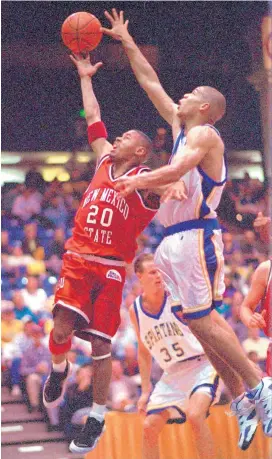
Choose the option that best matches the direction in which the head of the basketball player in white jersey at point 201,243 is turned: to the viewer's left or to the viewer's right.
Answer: to the viewer's left

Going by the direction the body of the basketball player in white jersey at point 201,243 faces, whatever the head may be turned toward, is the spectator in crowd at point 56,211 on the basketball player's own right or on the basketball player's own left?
on the basketball player's own right

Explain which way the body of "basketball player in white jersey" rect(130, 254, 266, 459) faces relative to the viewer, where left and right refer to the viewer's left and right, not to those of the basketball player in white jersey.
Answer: facing the viewer

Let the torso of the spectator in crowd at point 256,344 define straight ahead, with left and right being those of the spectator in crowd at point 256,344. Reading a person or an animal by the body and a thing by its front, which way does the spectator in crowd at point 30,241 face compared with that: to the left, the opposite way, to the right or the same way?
the same way

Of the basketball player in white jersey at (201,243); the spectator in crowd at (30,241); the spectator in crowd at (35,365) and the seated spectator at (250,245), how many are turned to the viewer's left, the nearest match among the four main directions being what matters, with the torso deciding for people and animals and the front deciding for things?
1

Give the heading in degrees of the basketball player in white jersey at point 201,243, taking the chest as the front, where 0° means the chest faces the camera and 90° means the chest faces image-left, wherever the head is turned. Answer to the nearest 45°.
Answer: approximately 90°

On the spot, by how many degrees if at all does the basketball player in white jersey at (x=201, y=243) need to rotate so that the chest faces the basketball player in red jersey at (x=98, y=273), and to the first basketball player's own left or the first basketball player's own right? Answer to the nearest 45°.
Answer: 0° — they already face them

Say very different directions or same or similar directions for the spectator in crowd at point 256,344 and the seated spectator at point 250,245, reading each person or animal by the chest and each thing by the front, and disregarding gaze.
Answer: same or similar directions

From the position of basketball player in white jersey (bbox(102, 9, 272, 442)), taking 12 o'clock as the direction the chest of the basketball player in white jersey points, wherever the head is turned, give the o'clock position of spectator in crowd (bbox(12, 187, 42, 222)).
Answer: The spectator in crowd is roughly at 2 o'clock from the basketball player in white jersey.

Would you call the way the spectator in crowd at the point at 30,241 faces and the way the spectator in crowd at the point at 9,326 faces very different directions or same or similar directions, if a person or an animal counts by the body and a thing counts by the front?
same or similar directions

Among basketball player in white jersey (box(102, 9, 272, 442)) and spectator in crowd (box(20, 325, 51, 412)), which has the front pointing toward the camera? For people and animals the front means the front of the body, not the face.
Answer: the spectator in crowd

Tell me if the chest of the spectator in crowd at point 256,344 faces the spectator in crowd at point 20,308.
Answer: no
